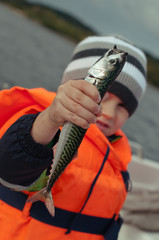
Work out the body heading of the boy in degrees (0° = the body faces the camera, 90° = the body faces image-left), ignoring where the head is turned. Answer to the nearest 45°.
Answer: approximately 0°
